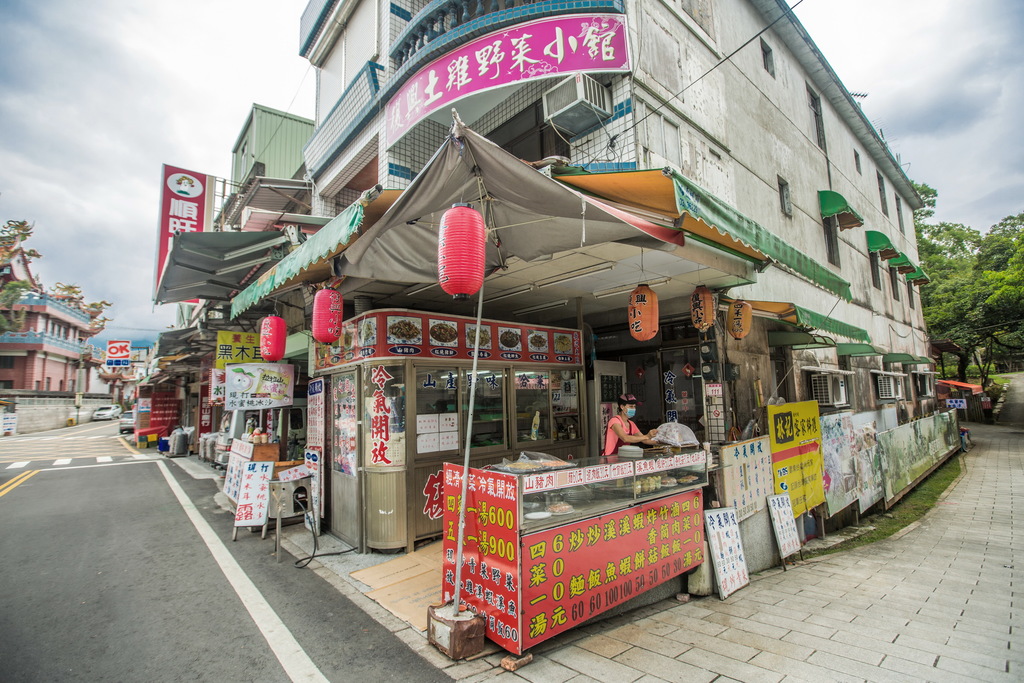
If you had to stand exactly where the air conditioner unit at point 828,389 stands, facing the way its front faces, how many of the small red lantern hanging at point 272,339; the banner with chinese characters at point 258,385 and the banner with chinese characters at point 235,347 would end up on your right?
3

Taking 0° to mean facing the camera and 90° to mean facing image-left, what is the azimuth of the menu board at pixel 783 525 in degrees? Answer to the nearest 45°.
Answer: approximately 315°

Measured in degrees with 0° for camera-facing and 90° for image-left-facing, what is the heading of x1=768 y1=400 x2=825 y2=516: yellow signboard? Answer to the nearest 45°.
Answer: approximately 315°

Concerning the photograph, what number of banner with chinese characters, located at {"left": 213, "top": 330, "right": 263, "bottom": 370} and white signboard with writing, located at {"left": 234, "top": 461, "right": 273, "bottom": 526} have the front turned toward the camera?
2

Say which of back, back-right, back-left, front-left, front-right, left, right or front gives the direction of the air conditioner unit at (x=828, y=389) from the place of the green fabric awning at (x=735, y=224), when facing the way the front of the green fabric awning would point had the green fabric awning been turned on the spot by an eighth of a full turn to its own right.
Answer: back

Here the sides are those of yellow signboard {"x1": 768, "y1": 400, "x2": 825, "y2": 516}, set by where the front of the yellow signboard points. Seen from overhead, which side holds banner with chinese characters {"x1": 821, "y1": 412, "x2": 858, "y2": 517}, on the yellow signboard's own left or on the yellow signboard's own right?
on the yellow signboard's own left

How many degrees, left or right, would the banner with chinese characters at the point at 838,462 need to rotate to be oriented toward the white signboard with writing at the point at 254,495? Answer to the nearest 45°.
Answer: approximately 90° to its right

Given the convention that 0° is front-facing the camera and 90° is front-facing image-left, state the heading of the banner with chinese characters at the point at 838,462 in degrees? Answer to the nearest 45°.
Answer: approximately 315°

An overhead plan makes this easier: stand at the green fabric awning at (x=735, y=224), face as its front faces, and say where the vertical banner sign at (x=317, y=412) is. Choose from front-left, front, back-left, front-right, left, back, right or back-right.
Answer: back-right

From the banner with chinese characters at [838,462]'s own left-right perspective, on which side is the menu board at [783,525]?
on its right
